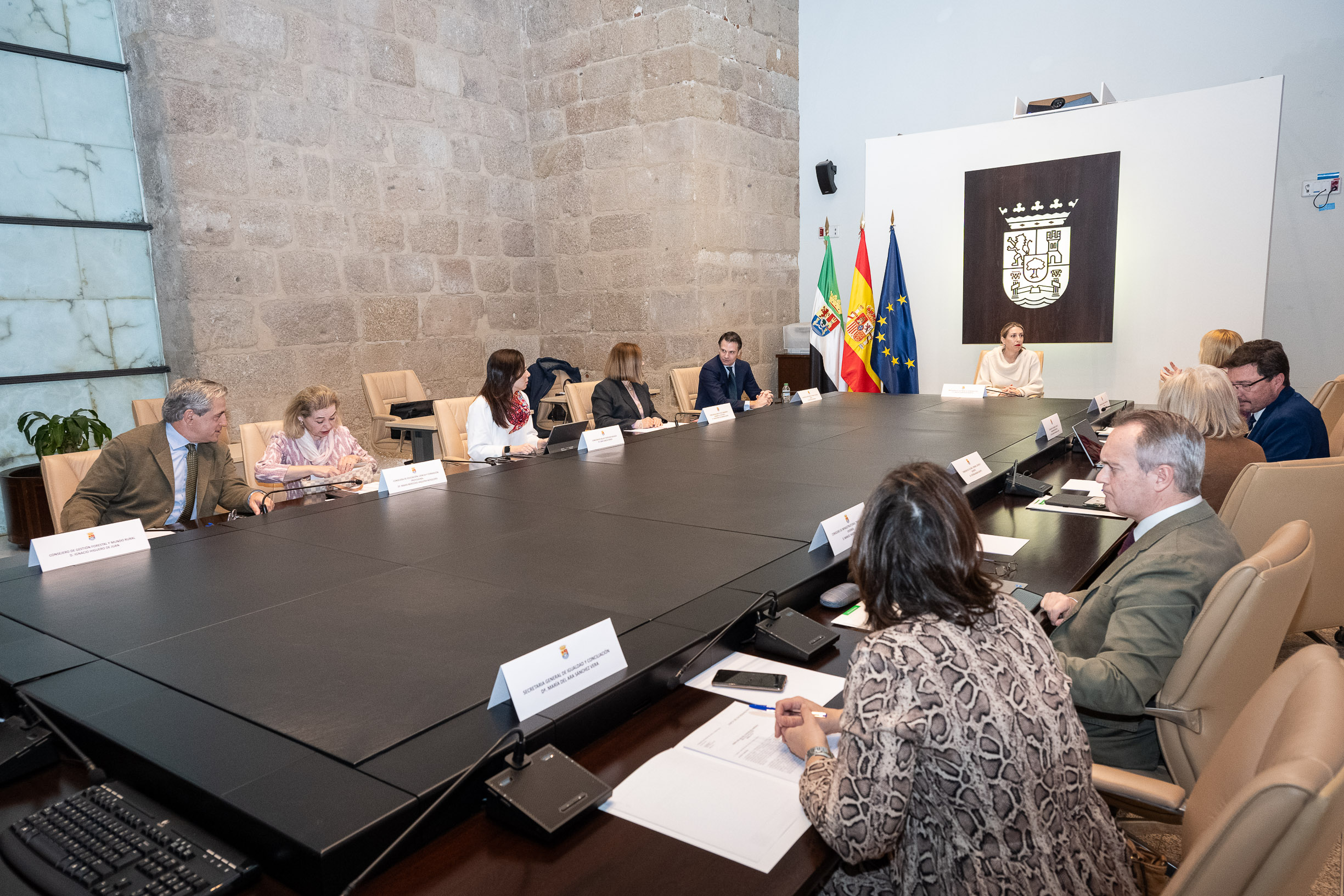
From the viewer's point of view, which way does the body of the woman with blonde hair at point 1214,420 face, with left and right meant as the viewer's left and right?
facing away from the viewer and to the left of the viewer

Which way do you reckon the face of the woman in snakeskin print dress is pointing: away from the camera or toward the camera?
away from the camera

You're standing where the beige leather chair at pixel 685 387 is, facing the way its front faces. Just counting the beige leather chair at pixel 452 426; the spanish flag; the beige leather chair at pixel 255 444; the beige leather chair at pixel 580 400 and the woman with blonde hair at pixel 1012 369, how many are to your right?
3

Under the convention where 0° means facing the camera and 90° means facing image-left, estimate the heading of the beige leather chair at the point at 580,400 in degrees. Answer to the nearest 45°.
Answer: approximately 315°

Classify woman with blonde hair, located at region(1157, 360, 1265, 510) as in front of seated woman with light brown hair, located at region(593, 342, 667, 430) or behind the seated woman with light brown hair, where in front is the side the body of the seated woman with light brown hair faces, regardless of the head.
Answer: in front

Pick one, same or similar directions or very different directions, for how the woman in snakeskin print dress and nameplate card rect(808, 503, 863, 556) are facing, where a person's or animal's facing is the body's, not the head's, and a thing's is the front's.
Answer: very different directions

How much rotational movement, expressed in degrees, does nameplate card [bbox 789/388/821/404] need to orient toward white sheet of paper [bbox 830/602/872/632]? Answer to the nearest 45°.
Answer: approximately 45° to its right

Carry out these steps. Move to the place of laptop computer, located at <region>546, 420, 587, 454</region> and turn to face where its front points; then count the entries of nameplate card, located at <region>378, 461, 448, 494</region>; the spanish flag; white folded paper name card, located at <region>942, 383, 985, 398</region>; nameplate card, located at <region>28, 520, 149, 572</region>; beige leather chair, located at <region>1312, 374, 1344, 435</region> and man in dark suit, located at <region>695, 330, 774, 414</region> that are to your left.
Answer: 2

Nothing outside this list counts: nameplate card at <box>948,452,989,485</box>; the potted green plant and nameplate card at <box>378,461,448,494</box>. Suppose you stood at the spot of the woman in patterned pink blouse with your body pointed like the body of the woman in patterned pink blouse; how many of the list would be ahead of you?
2

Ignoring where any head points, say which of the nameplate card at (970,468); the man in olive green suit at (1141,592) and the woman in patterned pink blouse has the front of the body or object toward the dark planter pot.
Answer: the man in olive green suit

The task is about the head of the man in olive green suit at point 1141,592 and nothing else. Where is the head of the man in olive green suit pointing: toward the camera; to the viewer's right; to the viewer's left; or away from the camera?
to the viewer's left

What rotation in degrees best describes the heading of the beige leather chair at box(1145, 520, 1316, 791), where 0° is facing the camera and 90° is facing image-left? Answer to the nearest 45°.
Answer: approximately 135°
